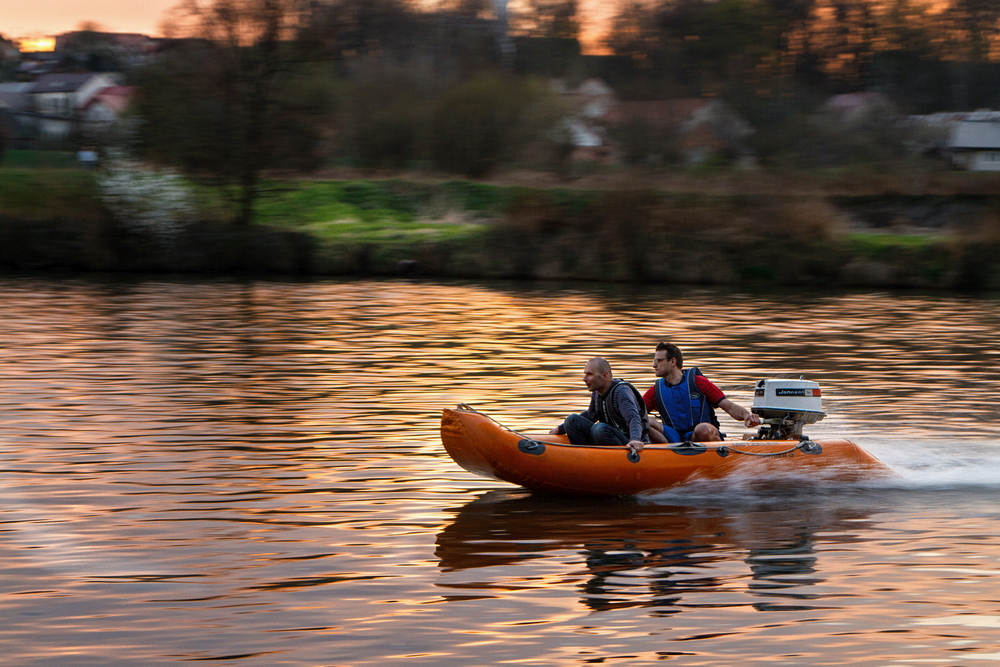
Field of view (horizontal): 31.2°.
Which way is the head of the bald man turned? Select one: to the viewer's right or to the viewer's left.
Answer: to the viewer's left

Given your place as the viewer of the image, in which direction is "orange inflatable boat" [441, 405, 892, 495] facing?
facing to the left of the viewer

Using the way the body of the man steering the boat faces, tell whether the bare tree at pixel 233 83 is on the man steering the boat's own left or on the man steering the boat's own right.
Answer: on the man steering the boat's own right
